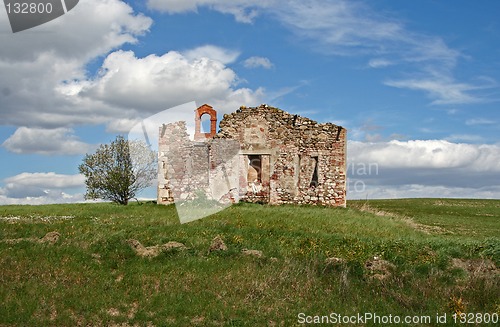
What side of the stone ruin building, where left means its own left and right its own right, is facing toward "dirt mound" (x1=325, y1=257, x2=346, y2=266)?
front

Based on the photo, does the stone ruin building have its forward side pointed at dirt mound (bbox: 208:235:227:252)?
yes

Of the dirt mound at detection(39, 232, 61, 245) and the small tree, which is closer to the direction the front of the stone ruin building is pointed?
the dirt mound

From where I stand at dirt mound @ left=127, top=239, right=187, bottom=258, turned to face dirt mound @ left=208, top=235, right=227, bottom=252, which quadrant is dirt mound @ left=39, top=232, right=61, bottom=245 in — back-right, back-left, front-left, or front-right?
back-left

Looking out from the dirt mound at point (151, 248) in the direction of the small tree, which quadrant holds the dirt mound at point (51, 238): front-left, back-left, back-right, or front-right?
front-left

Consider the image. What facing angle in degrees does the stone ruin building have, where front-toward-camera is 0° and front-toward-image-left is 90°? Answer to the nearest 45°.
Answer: approximately 0°

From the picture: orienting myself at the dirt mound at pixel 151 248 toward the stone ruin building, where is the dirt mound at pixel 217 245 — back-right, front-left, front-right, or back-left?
front-right

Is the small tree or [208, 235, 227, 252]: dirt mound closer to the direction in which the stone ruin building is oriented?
the dirt mound

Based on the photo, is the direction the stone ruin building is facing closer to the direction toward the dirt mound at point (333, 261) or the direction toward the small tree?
the dirt mound

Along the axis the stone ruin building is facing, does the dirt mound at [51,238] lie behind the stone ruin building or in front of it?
in front

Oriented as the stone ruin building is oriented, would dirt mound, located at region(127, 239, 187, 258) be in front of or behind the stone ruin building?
in front

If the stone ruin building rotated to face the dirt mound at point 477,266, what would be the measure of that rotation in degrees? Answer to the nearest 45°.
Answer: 0° — it already faces it

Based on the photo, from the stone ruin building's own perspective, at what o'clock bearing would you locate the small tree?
The small tree is roughly at 4 o'clock from the stone ruin building.

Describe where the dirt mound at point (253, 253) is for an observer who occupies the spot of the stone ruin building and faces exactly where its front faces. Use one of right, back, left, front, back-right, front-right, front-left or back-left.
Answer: front
